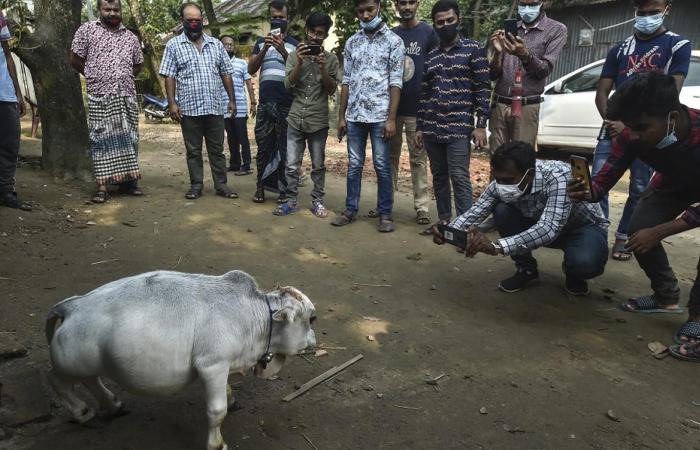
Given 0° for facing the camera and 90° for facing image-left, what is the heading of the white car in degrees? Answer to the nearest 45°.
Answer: approximately 90°

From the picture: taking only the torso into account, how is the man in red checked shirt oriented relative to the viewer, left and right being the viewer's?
facing the viewer and to the left of the viewer

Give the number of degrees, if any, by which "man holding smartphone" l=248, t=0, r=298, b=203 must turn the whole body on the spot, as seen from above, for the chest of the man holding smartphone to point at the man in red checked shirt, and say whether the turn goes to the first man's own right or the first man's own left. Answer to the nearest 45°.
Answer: approximately 45° to the first man's own left

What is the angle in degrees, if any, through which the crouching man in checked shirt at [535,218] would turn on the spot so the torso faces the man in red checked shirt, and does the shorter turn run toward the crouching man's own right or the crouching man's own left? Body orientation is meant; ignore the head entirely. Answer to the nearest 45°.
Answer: approximately 135° to the crouching man's own left

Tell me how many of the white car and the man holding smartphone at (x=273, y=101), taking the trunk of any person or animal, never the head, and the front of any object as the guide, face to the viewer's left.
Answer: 1

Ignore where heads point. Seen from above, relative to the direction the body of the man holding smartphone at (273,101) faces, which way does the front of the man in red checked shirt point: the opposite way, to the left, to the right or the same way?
to the right

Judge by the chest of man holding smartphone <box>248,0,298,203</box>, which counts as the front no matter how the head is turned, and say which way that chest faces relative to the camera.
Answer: toward the camera

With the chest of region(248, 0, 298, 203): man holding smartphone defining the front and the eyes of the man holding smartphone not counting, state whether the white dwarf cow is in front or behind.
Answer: in front

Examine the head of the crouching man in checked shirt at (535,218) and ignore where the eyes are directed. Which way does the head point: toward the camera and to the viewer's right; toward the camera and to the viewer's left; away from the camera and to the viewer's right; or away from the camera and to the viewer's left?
toward the camera and to the viewer's left

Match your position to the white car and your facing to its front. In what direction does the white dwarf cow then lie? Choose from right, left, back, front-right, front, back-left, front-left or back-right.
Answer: left
